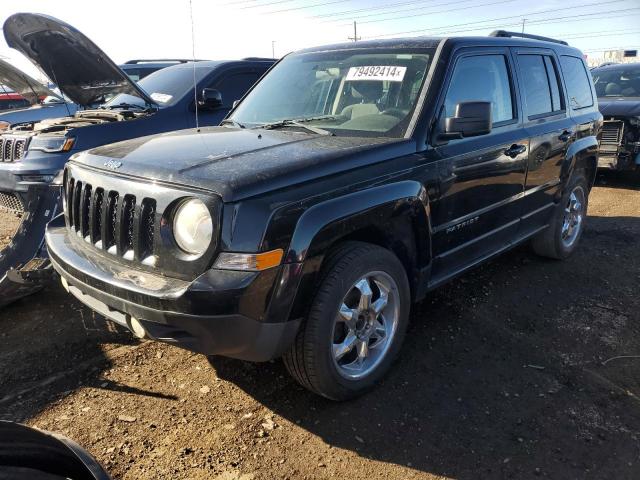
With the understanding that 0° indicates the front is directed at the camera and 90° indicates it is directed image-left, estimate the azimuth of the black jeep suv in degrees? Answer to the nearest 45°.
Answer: approximately 45°
